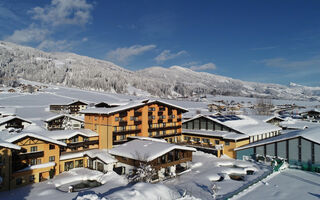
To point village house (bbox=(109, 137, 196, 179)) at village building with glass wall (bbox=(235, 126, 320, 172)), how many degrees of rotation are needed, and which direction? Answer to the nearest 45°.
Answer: approximately 45° to its left

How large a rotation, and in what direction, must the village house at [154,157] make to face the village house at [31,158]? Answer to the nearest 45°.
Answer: approximately 135° to its right

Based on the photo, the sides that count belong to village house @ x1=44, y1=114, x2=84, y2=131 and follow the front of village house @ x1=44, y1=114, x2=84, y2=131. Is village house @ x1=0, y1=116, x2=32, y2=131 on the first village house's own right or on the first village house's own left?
on the first village house's own right

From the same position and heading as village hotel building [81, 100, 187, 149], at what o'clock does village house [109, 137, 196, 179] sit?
village house [109, 137, 196, 179] is roughly at 1 o'clock from village hotel building [81, 100, 187, 149].

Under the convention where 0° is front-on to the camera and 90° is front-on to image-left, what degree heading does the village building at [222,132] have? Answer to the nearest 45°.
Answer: approximately 45°

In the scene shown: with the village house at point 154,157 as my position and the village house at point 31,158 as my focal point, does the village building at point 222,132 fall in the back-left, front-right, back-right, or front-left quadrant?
back-right

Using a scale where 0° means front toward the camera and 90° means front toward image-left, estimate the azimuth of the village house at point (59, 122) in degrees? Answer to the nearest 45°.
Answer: approximately 0°

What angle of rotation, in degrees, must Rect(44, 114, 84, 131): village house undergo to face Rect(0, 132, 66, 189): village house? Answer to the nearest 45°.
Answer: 0° — it already faces it

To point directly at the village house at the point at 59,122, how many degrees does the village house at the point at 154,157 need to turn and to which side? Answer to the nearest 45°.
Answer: approximately 180°

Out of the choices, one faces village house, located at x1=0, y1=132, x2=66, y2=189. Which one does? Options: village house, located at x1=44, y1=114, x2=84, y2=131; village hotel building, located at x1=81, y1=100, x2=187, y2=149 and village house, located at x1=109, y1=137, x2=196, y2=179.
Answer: village house, located at x1=44, y1=114, x2=84, y2=131

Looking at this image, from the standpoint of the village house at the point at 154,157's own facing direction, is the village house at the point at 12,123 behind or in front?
behind

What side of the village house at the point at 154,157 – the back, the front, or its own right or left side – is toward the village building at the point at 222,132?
left
